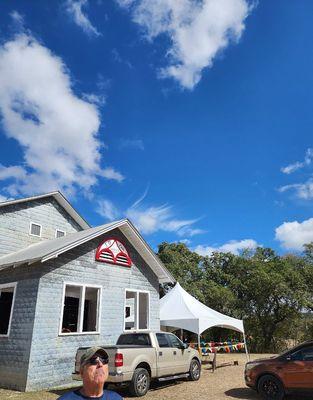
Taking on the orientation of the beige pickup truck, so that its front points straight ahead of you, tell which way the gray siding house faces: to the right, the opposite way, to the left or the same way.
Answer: to the right

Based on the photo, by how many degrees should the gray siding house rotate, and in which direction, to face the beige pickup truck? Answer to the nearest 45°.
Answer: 0° — it already faces it

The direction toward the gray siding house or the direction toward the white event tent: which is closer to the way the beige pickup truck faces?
the white event tent

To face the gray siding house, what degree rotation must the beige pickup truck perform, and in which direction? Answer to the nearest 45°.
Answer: approximately 90° to its left

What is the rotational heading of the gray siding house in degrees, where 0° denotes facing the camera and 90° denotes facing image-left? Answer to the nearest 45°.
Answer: approximately 315°

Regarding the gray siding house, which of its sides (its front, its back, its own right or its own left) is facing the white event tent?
left

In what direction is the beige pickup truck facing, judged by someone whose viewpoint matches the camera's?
facing away from the viewer and to the right of the viewer
